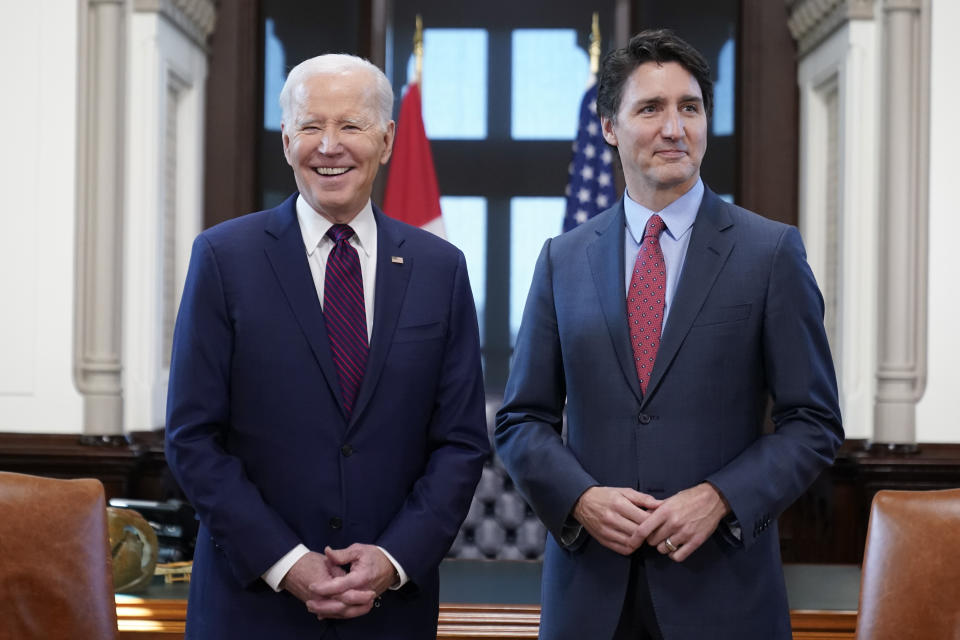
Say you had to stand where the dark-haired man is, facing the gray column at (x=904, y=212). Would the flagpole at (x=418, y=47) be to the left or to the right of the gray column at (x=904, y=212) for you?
left

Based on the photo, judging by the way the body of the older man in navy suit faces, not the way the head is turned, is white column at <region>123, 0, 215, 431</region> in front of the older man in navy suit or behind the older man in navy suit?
behind

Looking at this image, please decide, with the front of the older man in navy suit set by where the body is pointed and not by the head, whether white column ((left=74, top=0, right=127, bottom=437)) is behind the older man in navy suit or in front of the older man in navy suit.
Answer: behind

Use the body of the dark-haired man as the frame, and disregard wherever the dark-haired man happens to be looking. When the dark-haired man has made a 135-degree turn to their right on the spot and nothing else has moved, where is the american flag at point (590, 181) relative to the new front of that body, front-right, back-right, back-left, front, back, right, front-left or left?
front-right

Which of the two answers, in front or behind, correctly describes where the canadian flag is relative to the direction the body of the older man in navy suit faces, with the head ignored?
behind

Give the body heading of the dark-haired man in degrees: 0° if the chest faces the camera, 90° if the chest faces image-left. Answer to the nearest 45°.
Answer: approximately 0°

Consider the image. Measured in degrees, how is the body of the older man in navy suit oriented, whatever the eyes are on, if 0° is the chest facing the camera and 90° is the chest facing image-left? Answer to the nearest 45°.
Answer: approximately 0°

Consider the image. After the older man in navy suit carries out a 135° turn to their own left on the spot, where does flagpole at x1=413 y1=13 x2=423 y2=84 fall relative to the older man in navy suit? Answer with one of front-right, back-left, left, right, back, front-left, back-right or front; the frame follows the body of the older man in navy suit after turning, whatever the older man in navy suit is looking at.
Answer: front-left

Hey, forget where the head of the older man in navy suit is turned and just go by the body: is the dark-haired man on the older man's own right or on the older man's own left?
on the older man's own left

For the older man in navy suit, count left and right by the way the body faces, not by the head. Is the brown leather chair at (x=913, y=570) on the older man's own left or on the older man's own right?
on the older man's own left

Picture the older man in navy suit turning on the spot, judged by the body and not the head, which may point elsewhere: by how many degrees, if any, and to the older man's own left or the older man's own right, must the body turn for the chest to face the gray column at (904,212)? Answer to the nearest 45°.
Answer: approximately 135° to the older man's own left

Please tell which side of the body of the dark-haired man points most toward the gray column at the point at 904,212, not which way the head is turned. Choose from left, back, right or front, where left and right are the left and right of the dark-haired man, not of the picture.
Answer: back
